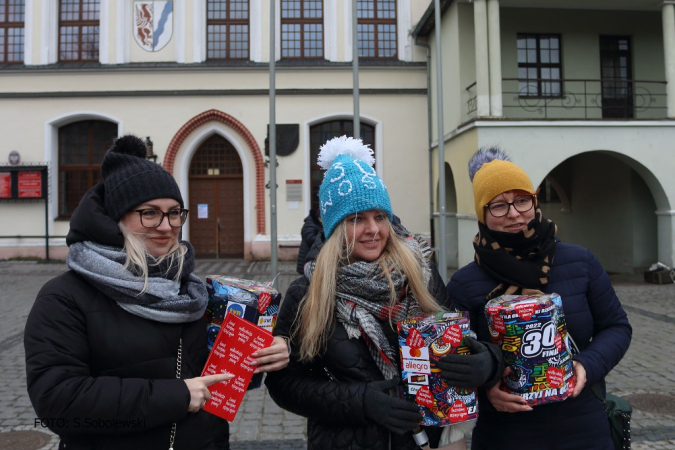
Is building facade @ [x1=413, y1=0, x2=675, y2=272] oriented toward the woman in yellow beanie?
yes

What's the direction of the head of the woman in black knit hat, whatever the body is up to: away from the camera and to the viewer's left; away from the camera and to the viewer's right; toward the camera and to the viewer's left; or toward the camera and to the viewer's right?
toward the camera and to the viewer's right

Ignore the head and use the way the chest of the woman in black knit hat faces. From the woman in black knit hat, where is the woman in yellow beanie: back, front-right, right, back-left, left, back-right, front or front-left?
front-left

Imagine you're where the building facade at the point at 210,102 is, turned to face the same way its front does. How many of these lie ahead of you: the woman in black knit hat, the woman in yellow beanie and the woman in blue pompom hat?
3

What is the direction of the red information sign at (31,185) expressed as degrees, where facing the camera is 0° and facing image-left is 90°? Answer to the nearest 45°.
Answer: approximately 0°

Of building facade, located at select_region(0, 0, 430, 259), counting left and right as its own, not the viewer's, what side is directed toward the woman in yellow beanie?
front

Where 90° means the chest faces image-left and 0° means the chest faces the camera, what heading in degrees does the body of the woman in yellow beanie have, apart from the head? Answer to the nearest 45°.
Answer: approximately 0°

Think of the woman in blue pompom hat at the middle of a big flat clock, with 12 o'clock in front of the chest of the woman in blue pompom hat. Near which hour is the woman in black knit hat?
The woman in black knit hat is roughly at 4 o'clock from the woman in blue pompom hat.

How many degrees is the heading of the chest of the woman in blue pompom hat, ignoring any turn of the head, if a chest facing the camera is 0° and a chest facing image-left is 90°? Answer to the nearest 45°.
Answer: approximately 315°

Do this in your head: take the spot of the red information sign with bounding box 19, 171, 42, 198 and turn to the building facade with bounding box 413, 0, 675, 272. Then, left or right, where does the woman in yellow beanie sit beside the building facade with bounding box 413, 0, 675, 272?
right

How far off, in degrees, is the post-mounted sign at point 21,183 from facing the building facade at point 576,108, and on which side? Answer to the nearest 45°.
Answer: approximately 45° to its left
